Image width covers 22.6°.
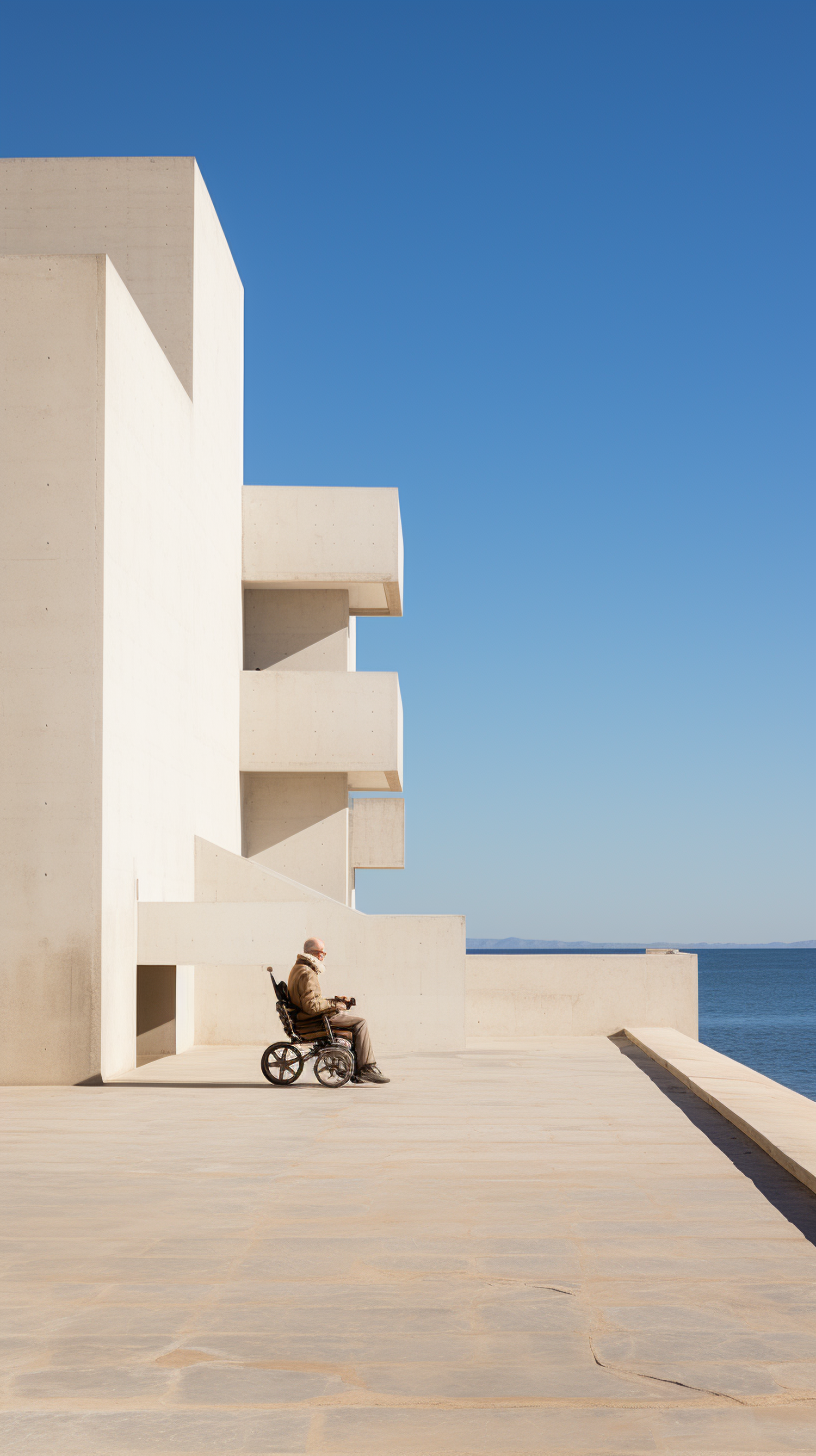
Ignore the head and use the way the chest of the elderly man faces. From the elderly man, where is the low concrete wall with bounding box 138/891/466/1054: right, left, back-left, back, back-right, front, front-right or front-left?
left

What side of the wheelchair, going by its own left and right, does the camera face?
right

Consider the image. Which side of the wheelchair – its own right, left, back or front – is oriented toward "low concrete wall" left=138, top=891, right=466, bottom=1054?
left

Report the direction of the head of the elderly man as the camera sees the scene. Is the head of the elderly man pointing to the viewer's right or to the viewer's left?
to the viewer's right

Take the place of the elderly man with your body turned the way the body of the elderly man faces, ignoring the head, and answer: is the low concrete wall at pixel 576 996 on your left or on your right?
on your left

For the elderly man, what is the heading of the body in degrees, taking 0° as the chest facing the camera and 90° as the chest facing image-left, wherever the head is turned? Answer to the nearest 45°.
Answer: approximately 270°

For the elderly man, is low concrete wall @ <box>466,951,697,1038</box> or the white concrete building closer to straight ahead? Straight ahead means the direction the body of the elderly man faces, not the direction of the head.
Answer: the low concrete wall
